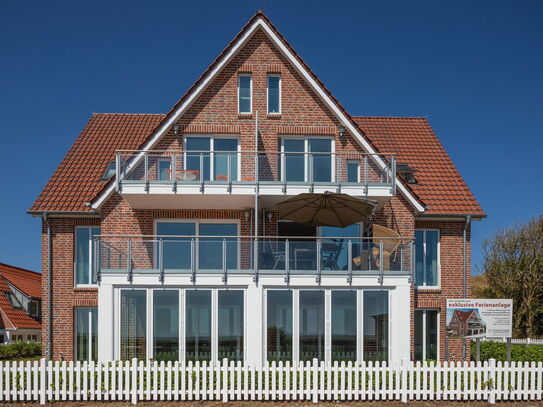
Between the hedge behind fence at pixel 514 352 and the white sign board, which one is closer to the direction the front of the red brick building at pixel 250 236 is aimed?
the white sign board

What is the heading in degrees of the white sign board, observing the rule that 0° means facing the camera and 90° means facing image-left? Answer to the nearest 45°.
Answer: approximately 0°

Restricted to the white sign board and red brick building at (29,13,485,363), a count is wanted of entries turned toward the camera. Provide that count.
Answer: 2

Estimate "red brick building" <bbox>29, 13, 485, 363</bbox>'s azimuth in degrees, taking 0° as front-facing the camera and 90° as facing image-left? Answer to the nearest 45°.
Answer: approximately 0°

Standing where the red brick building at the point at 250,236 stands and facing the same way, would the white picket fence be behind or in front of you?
in front
